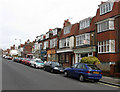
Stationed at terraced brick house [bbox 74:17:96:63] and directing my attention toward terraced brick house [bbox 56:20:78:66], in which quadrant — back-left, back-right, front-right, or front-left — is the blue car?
back-left

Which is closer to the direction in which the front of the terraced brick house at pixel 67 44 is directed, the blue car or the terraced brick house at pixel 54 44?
the blue car

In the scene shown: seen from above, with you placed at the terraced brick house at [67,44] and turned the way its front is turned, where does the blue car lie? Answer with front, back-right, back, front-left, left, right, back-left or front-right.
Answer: front-left

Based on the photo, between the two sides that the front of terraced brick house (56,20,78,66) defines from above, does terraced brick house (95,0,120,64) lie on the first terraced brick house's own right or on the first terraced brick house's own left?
on the first terraced brick house's own left

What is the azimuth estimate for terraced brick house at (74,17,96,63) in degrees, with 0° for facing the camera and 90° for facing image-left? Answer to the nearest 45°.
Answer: approximately 45°

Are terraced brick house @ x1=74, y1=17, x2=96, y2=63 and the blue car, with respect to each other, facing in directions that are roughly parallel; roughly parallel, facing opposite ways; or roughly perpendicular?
roughly perpendicular

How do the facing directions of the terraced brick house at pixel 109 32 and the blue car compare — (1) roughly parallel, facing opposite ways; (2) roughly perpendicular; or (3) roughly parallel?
roughly perpendicular

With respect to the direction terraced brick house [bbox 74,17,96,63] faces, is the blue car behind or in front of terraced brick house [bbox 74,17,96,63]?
in front

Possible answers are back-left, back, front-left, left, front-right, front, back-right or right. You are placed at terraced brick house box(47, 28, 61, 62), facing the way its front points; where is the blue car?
front-left
